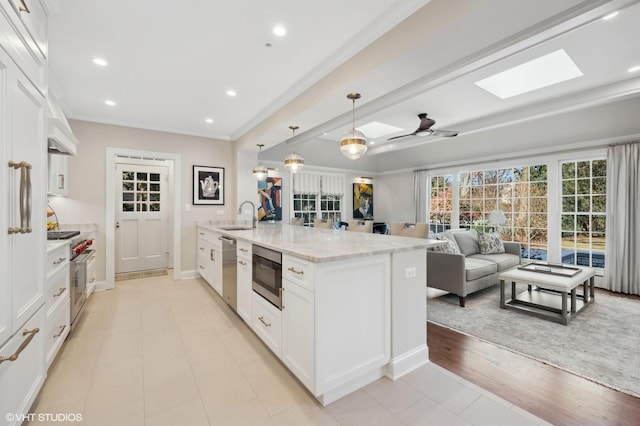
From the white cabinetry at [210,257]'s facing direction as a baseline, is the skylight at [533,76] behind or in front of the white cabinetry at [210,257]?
behind

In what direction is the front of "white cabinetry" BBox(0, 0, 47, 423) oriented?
to the viewer's right

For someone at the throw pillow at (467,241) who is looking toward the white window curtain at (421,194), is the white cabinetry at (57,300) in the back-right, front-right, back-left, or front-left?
back-left

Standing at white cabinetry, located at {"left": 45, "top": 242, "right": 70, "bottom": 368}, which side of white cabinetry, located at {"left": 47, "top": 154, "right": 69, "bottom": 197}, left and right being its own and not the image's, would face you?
right

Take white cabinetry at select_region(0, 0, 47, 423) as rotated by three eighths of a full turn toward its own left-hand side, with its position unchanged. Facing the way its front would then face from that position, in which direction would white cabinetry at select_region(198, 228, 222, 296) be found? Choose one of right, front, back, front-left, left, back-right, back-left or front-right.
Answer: right

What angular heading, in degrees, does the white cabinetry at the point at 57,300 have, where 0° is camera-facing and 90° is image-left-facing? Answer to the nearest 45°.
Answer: approximately 270°

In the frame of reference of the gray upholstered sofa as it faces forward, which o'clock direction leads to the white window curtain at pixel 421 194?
The white window curtain is roughly at 7 o'clock from the gray upholstered sofa.

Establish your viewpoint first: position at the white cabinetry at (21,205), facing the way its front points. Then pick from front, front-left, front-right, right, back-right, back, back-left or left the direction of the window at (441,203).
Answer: front

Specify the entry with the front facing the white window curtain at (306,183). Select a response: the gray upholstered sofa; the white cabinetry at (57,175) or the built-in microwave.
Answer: the white cabinetry

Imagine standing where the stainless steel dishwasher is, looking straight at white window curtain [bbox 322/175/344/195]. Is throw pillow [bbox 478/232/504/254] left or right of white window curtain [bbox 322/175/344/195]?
right

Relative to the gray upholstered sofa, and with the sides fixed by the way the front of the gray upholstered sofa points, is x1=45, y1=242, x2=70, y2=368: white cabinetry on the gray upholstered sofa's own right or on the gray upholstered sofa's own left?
on the gray upholstered sofa's own right

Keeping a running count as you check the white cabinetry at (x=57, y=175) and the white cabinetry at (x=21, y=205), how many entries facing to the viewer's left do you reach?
0

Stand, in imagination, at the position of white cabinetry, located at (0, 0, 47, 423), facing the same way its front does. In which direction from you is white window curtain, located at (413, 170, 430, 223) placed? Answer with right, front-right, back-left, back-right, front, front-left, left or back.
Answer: front
